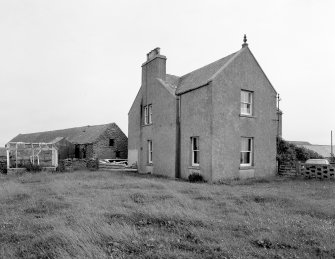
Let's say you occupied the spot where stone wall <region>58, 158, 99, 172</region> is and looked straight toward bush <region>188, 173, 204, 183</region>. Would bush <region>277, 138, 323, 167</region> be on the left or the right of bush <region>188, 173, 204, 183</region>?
left

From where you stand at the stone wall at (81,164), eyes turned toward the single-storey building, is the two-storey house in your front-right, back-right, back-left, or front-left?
back-right
